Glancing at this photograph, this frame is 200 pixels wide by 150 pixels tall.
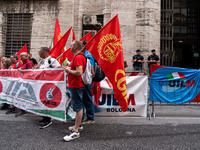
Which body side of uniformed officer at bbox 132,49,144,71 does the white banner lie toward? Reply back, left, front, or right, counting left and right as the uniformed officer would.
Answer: front

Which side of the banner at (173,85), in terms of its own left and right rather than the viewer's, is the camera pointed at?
front

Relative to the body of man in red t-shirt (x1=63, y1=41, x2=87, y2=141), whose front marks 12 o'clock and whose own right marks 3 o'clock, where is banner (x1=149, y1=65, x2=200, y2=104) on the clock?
The banner is roughly at 5 o'clock from the man in red t-shirt.

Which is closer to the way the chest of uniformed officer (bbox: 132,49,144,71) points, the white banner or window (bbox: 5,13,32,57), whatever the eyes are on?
the white banner

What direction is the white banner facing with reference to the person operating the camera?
facing the viewer

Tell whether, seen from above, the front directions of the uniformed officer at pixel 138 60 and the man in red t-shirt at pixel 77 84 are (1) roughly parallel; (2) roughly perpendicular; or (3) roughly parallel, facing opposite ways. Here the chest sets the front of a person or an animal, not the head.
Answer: roughly perpendicular

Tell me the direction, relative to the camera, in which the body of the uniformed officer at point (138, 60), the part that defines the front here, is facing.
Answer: toward the camera

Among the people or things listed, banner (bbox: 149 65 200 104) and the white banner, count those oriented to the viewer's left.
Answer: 0

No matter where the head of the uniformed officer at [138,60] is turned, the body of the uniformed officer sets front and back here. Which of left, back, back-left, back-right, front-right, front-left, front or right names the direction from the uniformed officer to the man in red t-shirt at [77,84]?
front

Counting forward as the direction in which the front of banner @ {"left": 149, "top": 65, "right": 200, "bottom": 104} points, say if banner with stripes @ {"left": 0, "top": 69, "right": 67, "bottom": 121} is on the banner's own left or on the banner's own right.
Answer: on the banner's own right

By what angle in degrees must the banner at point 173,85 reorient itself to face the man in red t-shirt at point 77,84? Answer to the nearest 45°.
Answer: approximately 45° to its right

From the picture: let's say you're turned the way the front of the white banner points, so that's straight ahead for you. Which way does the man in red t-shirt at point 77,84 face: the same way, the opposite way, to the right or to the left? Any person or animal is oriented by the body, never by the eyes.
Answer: to the right

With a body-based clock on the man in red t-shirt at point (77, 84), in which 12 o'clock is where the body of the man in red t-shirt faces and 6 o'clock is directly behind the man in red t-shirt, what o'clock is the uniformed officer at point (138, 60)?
The uniformed officer is roughly at 4 o'clock from the man in red t-shirt.

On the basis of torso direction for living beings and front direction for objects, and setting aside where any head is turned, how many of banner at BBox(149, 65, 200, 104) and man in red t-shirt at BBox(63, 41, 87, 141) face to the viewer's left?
1

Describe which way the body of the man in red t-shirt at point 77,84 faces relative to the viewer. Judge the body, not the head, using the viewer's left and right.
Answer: facing to the left of the viewer
